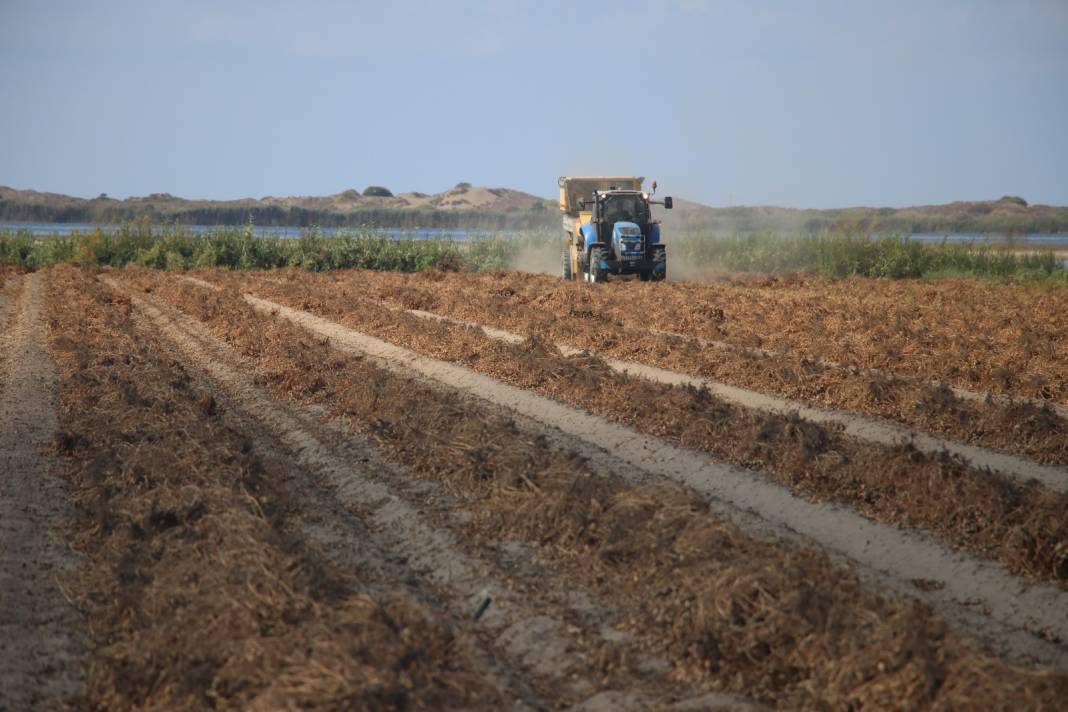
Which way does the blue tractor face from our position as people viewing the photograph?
facing the viewer
